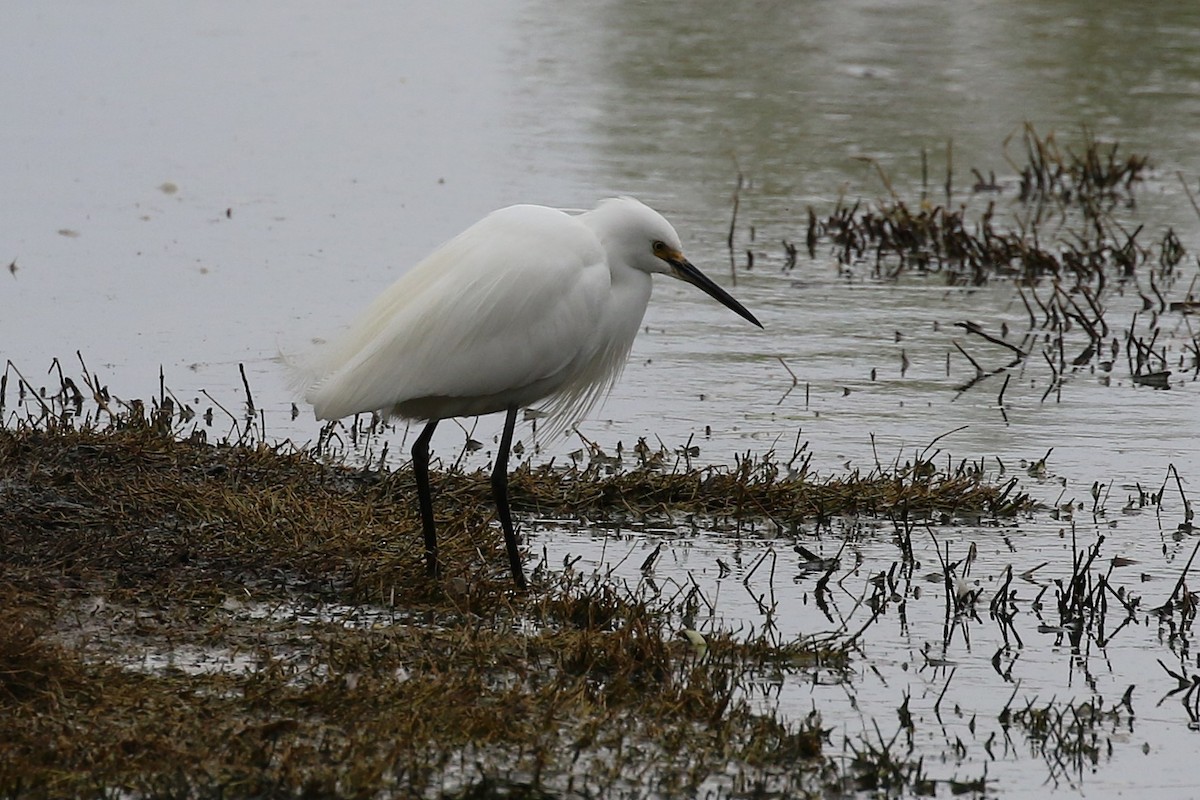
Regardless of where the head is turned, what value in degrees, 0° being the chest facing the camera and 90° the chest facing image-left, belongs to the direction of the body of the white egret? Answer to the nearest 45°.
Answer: approximately 270°
